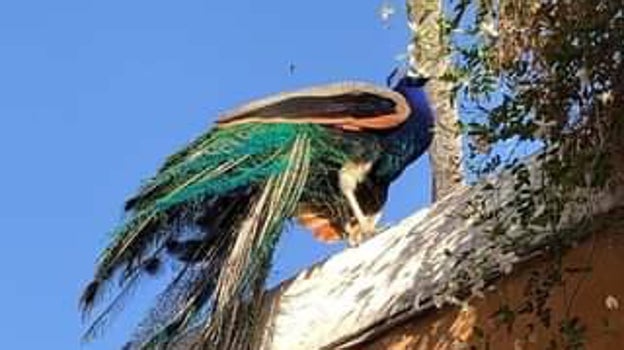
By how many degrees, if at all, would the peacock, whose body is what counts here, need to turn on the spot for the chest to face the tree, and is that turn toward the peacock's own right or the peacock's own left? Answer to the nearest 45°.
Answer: approximately 45° to the peacock's own right

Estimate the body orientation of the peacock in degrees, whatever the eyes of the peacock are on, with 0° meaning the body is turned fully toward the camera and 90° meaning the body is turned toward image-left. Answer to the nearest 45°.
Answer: approximately 270°
